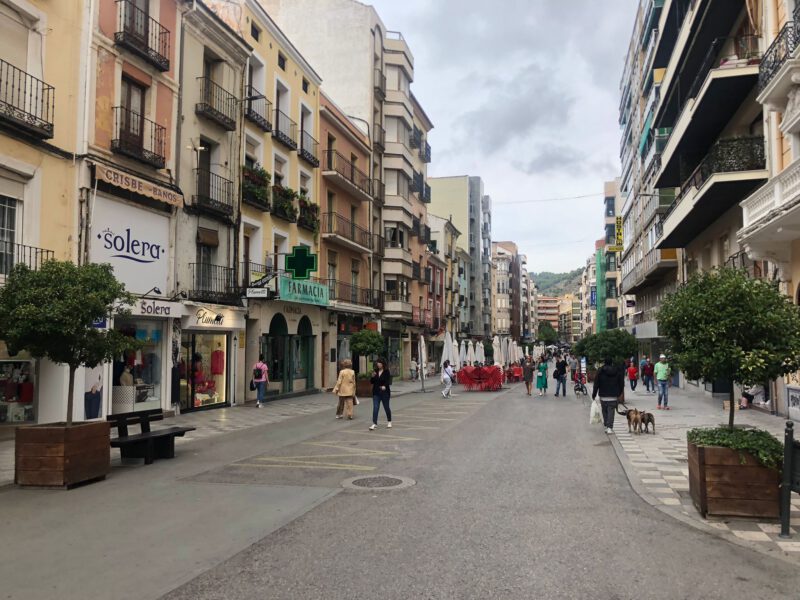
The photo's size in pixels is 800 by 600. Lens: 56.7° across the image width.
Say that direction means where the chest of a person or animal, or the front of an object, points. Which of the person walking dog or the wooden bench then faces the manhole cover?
the wooden bench

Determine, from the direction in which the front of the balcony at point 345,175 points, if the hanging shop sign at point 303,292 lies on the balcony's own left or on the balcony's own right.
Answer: on the balcony's own right

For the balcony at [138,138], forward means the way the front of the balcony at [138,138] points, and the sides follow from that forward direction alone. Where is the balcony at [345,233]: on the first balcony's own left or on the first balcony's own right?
on the first balcony's own left

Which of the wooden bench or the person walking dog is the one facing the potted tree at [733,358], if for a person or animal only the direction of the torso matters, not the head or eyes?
the wooden bench

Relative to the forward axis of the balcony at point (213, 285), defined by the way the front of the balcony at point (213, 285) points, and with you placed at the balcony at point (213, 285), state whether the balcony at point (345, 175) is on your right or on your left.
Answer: on your left

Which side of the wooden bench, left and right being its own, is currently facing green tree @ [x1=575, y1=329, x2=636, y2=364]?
left

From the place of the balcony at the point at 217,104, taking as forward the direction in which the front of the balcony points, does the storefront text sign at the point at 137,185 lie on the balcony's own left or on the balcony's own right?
on the balcony's own right

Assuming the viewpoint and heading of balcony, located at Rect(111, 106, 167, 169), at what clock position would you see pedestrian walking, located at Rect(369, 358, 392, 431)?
The pedestrian walking is roughly at 12 o'clock from the balcony.

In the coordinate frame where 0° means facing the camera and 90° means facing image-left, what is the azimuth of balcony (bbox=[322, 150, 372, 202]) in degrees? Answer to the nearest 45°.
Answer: approximately 315°
